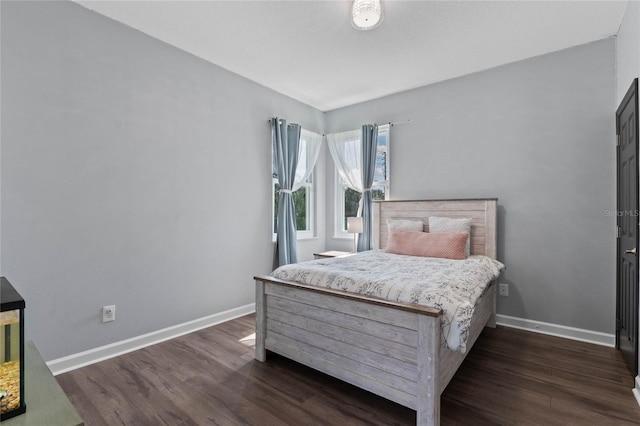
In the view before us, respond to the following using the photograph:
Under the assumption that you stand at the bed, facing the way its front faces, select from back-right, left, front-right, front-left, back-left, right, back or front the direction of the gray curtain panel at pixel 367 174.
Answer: back-right

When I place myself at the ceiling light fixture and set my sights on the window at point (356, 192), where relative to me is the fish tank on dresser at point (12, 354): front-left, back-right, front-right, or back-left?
back-left

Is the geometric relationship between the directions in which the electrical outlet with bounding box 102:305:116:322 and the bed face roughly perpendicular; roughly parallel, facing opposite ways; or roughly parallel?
roughly perpendicular

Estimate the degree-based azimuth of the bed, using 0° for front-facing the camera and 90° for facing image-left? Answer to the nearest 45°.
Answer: approximately 45°

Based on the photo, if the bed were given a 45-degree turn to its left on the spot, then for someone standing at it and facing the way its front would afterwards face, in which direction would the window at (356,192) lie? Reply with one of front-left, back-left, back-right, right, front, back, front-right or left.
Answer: back

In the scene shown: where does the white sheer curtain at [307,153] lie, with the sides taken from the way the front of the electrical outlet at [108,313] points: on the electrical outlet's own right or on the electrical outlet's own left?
on the electrical outlet's own left

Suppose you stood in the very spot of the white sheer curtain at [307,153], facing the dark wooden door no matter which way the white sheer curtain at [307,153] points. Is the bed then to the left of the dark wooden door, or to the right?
right

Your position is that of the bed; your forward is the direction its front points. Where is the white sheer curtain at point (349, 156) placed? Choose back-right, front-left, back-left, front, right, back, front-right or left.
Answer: back-right
